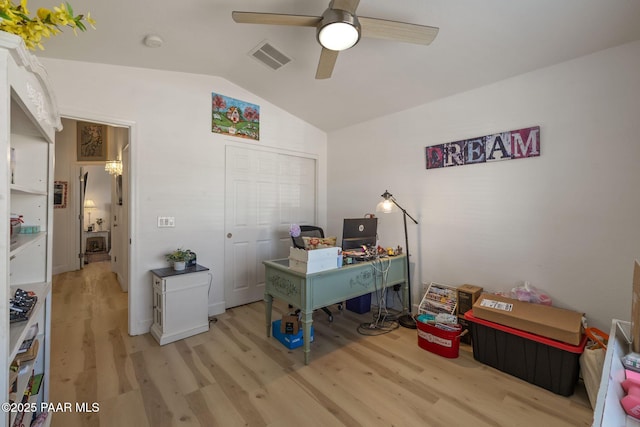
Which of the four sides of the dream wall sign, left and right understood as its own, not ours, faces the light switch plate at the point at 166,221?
front

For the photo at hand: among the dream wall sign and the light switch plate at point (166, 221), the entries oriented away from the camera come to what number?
0

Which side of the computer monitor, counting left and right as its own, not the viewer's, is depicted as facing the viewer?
back

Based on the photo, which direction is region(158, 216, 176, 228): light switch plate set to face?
toward the camera

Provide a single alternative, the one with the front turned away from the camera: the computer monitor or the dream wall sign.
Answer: the computer monitor

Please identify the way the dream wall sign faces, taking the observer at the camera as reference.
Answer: facing the viewer and to the left of the viewer

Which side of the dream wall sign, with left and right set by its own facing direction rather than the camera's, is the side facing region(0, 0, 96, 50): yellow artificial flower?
front

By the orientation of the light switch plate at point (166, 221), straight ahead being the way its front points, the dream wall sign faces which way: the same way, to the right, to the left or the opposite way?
to the right

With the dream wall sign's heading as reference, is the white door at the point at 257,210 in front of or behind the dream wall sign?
in front
